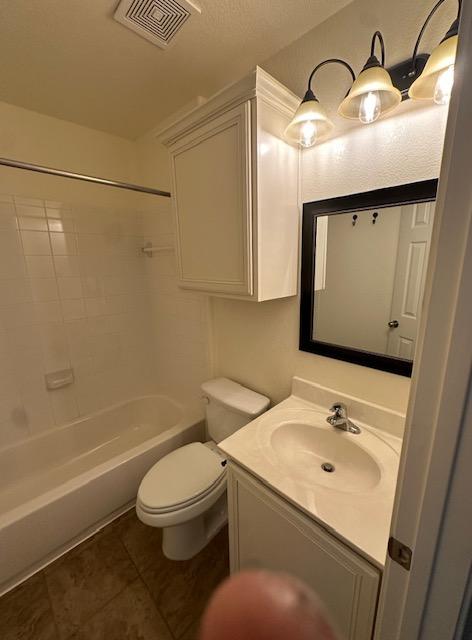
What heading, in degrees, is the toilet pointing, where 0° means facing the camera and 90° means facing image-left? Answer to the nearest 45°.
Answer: approximately 45°

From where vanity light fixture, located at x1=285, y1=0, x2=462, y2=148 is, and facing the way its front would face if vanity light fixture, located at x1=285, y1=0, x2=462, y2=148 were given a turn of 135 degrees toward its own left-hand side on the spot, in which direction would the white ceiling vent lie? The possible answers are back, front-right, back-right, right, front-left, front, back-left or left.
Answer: back

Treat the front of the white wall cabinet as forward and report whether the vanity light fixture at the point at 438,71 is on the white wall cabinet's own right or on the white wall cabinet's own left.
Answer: on the white wall cabinet's own left

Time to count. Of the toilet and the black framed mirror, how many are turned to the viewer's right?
0

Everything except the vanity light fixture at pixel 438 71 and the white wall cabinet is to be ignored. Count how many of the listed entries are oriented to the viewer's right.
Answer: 0

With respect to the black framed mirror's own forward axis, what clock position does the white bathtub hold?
The white bathtub is roughly at 1 o'clock from the black framed mirror.
